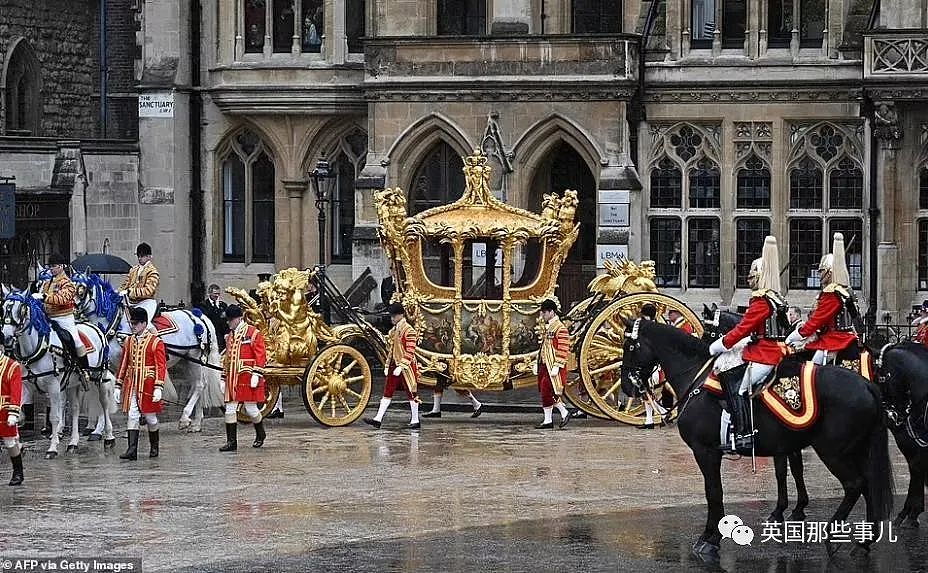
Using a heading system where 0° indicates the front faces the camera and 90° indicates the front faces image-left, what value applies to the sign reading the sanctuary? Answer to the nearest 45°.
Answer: approximately 0°

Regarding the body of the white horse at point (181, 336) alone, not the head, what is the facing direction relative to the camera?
to the viewer's left

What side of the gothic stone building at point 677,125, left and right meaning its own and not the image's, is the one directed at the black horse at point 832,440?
front

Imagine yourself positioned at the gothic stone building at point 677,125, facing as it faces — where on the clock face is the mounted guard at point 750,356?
The mounted guard is roughly at 12 o'clock from the gothic stone building.

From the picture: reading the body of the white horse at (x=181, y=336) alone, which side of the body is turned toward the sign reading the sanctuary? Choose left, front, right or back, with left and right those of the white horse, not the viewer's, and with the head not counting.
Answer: right

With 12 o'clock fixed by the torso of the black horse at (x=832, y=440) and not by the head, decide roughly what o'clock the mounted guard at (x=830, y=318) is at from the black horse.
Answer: The mounted guard is roughly at 3 o'clock from the black horse.

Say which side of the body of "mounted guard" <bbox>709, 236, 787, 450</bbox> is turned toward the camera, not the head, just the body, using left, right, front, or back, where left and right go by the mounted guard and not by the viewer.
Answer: left

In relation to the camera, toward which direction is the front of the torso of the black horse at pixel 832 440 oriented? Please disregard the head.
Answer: to the viewer's left

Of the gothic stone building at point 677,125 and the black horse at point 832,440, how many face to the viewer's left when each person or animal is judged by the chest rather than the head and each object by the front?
1

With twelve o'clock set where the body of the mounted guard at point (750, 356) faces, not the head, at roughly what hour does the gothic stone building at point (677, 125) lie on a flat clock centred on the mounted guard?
The gothic stone building is roughly at 3 o'clock from the mounted guard.

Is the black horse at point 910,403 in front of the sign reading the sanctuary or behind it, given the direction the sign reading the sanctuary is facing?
in front
